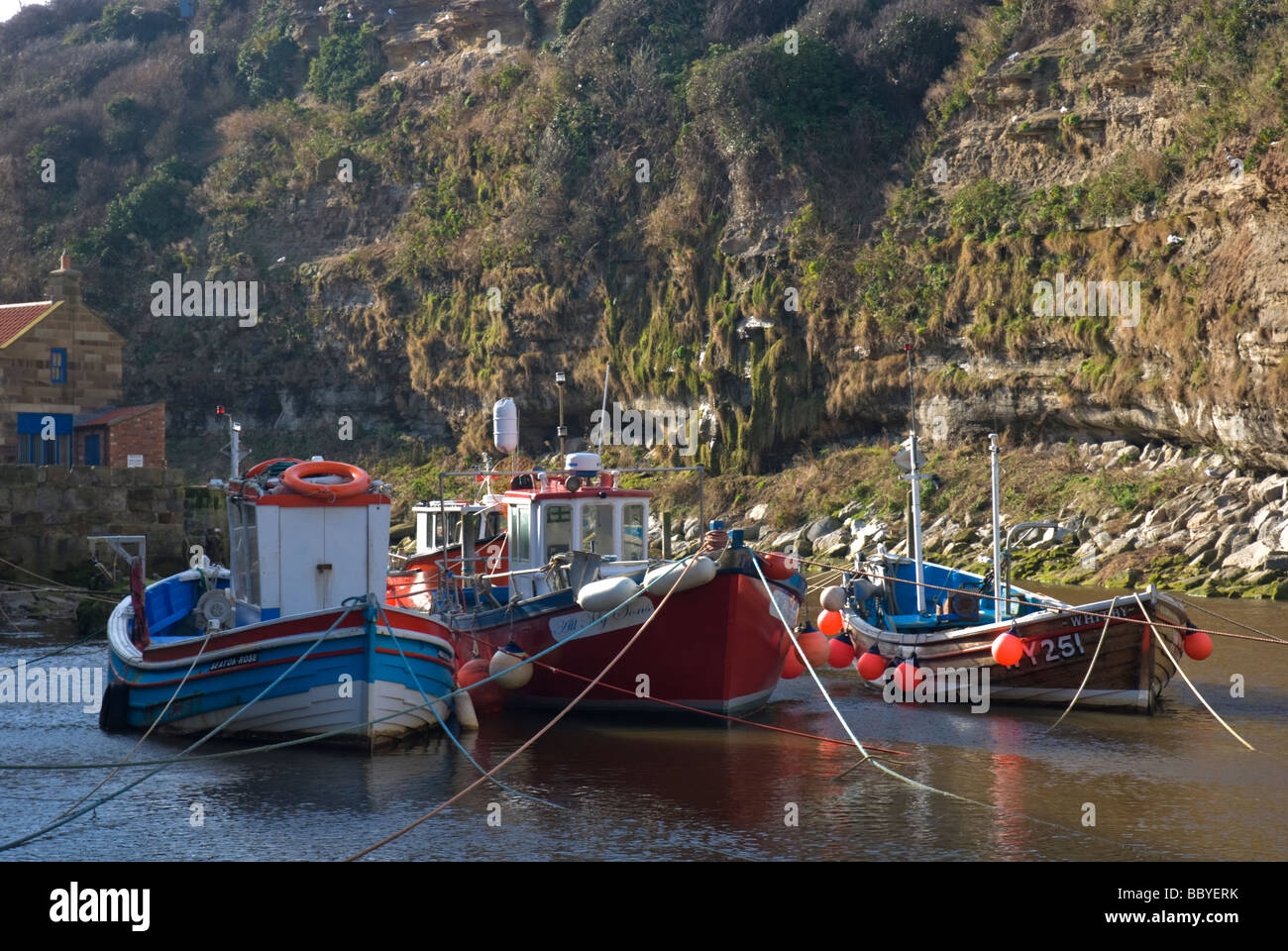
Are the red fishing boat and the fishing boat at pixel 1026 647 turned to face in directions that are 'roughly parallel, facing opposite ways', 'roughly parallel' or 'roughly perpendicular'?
roughly parallel

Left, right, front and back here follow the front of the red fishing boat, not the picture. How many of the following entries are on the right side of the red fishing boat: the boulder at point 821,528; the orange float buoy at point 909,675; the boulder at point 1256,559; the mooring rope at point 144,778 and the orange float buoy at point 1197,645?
1

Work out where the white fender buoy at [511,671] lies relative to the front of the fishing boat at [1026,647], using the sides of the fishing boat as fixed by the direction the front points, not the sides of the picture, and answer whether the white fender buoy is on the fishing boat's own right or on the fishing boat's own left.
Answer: on the fishing boat's own right

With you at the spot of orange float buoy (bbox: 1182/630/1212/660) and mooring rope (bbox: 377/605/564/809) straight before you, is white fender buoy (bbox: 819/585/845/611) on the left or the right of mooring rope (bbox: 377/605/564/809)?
right

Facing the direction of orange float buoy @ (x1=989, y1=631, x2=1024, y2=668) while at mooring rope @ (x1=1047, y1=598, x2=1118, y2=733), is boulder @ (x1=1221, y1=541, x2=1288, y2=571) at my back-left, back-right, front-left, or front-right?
back-right

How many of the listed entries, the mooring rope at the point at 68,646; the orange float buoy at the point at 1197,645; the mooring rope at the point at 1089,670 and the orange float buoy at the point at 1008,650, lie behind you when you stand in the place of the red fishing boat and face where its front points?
1

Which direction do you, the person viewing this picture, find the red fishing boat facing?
facing the viewer and to the right of the viewer

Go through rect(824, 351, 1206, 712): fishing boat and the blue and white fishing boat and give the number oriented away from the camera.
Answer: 0

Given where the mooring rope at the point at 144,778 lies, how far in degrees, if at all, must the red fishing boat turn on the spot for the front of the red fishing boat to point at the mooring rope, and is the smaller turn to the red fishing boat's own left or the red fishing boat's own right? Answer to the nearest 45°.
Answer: approximately 90° to the red fishing boat's own right

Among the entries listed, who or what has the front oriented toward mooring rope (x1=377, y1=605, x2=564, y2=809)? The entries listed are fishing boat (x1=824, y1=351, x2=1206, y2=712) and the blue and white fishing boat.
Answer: the blue and white fishing boat
